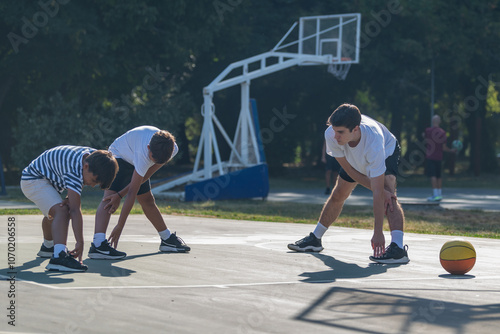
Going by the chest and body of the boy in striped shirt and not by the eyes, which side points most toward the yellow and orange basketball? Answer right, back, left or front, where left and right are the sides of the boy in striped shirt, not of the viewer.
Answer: front

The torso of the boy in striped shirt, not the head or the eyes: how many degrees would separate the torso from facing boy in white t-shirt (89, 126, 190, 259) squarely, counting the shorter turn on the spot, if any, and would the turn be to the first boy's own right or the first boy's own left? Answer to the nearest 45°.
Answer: approximately 45° to the first boy's own left

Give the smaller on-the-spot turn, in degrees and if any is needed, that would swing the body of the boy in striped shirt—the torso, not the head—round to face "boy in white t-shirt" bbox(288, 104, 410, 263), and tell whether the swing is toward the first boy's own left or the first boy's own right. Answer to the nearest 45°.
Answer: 0° — they already face them

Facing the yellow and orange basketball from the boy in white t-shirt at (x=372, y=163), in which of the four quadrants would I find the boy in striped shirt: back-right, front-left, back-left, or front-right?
back-right

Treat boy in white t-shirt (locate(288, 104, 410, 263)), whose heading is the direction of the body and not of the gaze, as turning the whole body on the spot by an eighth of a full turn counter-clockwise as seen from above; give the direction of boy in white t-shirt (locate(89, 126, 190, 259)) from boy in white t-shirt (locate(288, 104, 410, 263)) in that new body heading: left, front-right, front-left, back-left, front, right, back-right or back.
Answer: right

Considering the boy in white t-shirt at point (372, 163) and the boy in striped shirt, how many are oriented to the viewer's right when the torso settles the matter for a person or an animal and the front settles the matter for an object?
1

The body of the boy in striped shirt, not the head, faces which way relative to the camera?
to the viewer's right

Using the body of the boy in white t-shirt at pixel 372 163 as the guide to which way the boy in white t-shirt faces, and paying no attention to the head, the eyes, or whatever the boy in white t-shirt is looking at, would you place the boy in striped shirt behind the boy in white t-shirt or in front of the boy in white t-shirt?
in front

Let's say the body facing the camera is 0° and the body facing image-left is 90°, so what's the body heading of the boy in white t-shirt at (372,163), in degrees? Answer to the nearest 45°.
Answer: approximately 45°

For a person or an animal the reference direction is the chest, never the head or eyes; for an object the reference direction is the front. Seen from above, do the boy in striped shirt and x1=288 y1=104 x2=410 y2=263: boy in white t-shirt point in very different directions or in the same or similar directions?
very different directions

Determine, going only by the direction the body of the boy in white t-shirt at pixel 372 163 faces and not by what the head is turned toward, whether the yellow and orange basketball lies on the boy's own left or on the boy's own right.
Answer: on the boy's own left
